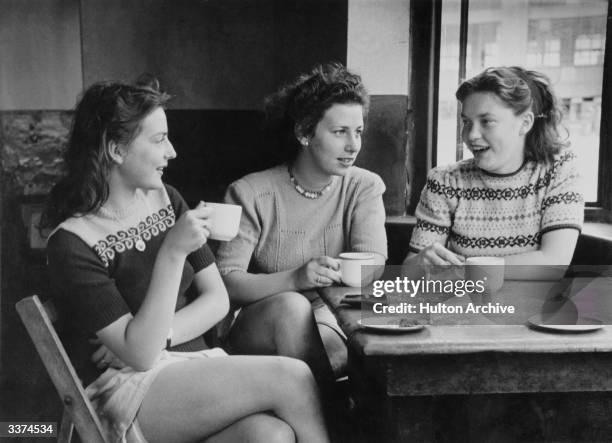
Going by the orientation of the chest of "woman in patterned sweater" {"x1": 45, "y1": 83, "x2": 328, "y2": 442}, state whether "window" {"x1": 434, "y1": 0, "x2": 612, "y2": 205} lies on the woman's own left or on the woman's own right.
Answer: on the woman's own left

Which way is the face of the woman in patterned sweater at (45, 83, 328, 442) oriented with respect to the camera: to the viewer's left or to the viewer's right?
to the viewer's right

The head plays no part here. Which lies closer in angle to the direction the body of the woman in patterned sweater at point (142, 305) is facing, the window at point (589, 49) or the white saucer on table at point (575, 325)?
the white saucer on table

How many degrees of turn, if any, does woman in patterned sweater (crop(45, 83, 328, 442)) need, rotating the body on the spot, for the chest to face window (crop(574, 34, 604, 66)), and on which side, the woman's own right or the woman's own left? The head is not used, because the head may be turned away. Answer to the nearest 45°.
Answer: approximately 90° to the woman's own left

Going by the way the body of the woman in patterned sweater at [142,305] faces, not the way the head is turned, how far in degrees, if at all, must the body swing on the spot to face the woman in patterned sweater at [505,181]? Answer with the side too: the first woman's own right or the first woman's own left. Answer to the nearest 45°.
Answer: approximately 90° to the first woman's own left

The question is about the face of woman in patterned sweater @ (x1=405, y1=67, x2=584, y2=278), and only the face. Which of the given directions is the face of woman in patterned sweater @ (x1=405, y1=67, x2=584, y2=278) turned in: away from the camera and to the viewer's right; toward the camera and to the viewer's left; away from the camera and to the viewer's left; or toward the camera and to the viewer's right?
toward the camera and to the viewer's left

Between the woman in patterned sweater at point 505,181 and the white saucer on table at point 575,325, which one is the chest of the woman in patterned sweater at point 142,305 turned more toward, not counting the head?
the white saucer on table

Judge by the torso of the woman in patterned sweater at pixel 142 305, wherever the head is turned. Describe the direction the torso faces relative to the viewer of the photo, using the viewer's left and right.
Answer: facing the viewer and to the right of the viewer

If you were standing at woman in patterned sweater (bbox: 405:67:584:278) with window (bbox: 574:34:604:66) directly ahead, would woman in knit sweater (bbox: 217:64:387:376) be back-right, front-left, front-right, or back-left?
back-left

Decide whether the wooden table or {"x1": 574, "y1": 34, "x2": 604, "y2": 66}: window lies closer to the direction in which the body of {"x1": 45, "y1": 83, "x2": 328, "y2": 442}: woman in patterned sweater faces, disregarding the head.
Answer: the wooden table

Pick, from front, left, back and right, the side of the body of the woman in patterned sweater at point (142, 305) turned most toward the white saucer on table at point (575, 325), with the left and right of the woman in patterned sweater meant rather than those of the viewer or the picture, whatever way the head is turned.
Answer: front
